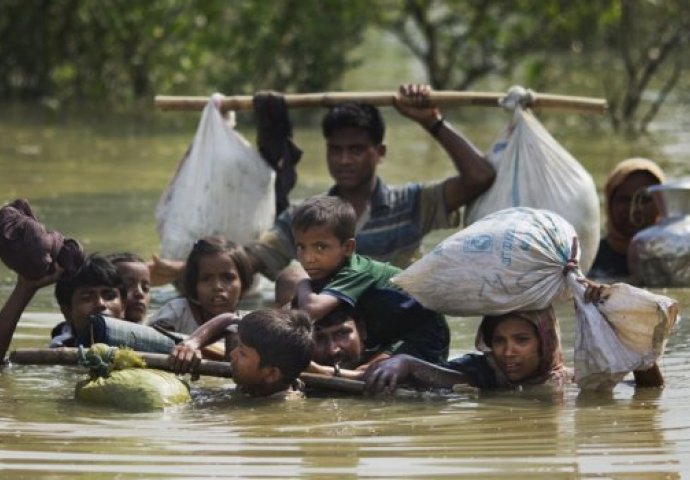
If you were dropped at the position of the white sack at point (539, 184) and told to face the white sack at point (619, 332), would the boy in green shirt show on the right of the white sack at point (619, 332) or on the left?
right

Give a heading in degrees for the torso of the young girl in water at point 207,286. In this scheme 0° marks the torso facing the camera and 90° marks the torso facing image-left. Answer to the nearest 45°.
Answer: approximately 0°

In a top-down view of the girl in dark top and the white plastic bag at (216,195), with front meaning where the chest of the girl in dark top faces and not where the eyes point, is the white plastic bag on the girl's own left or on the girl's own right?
on the girl's own right

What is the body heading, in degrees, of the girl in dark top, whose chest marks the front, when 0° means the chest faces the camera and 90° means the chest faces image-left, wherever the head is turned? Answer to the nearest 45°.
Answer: approximately 315°

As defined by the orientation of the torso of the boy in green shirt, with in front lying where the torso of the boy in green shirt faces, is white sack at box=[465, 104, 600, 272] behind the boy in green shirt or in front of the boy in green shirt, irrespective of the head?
behind
